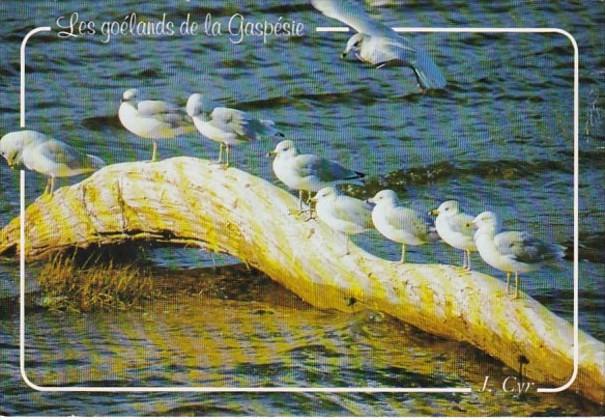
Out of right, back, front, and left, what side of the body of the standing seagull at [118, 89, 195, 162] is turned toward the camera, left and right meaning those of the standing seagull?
left

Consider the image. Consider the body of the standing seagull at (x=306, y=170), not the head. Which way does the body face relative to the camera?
to the viewer's left

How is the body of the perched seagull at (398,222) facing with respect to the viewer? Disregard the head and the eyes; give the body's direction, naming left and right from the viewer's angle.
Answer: facing to the left of the viewer

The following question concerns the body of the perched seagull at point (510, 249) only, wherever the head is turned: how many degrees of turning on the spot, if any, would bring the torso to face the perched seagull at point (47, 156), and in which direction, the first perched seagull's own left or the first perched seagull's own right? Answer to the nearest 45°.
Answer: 0° — it already faces it

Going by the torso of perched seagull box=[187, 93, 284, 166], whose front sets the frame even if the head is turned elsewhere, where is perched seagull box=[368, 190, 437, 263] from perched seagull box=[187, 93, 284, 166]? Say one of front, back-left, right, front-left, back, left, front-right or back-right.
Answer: back

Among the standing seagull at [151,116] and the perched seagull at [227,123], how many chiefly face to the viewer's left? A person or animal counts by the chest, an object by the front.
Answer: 2

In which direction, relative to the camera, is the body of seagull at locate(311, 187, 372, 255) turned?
to the viewer's left

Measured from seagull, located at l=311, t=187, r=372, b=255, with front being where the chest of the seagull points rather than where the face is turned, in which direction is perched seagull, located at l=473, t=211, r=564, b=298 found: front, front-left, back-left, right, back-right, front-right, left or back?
back

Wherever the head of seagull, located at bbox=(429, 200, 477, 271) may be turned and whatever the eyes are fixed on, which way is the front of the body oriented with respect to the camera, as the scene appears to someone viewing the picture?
to the viewer's left

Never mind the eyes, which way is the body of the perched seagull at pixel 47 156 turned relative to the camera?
to the viewer's left

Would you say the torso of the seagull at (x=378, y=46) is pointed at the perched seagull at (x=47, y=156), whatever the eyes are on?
yes
